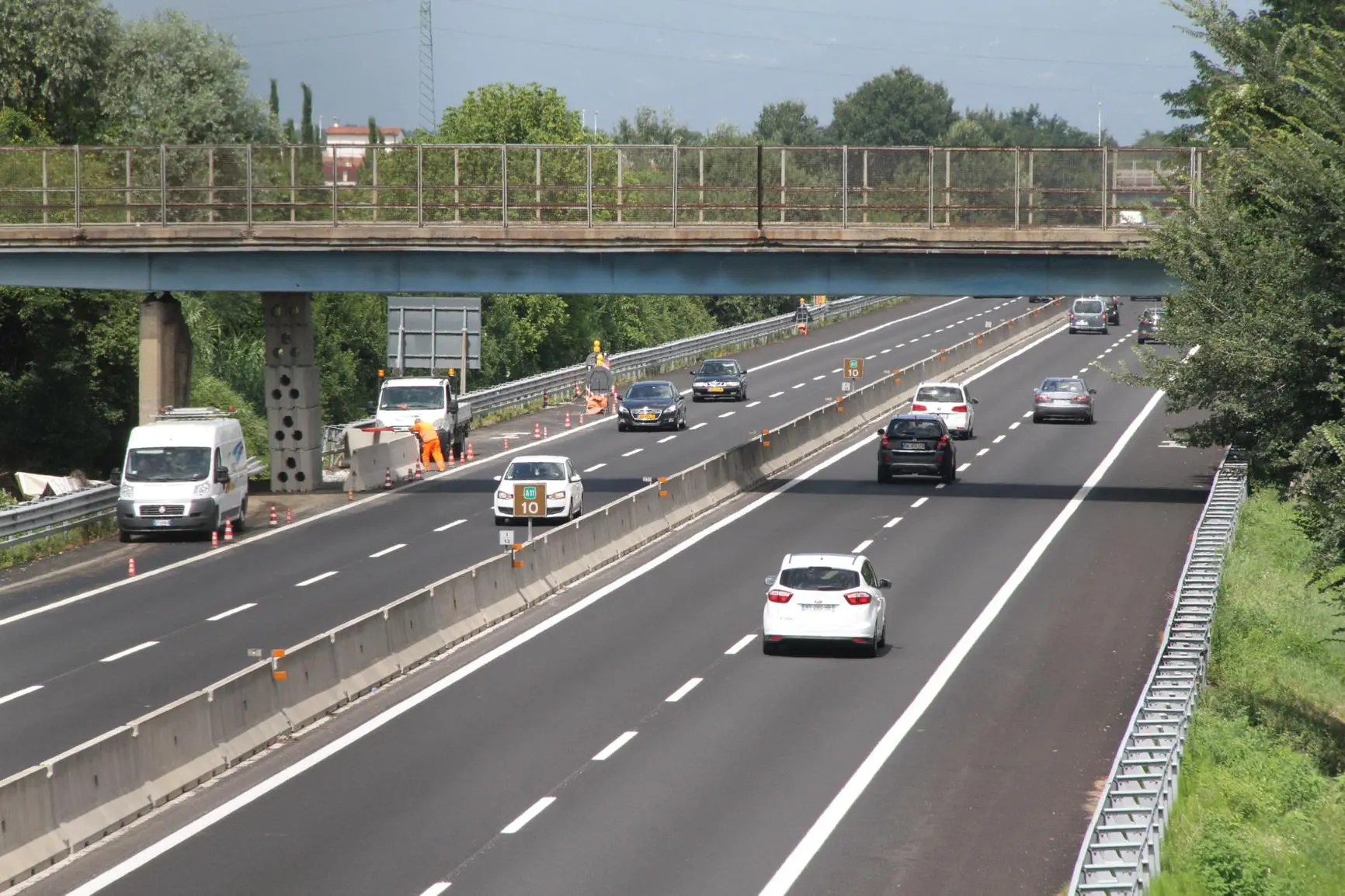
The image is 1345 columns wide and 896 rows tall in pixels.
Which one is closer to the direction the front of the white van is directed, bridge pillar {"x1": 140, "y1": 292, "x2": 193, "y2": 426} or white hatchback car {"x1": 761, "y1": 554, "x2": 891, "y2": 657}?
the white hatchback car

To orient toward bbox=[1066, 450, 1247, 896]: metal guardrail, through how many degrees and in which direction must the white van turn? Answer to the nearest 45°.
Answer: approximately 45° to its left

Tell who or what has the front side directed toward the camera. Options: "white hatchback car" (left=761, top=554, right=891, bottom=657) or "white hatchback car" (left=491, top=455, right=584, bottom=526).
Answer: "white hatchback car" (left=491, top=455, right=584, bottom=526)

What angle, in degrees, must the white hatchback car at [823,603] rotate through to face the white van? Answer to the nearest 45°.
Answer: approximately 45° to its left

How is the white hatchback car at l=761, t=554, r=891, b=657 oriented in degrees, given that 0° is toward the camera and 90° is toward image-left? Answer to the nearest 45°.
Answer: approximately 180°

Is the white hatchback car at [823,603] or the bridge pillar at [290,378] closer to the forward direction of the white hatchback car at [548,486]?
the white hatchback car

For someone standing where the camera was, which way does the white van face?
facing the viewer and to the left of the viewer

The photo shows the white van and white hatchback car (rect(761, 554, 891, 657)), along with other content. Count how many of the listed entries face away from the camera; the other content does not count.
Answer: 1

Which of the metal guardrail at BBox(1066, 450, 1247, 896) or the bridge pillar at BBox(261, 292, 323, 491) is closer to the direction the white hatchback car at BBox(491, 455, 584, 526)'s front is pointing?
the metal guardrail

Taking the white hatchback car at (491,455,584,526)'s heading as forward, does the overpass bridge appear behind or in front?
behind

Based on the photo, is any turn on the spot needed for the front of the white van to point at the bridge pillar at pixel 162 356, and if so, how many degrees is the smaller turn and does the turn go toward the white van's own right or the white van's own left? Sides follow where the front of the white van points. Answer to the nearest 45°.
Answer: approximately 135° to the white van's own right

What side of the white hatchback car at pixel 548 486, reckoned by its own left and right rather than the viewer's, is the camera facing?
front

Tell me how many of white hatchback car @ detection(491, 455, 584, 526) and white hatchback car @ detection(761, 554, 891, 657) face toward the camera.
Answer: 1

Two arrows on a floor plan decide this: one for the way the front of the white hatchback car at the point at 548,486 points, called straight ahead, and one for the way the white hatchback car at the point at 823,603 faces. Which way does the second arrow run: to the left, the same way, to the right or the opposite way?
the opposite way

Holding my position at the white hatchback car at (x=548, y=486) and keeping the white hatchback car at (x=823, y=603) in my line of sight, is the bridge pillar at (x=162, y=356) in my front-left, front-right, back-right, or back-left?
back-right

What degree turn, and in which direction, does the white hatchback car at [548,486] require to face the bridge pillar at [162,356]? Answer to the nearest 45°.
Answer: approximately 135° to its right

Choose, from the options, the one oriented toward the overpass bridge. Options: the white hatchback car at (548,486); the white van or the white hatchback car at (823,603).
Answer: the white hatchback car at (823,603)

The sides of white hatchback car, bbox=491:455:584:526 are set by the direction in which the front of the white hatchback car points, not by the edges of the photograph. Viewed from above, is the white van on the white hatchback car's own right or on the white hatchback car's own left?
on the white hatchback car's own right
